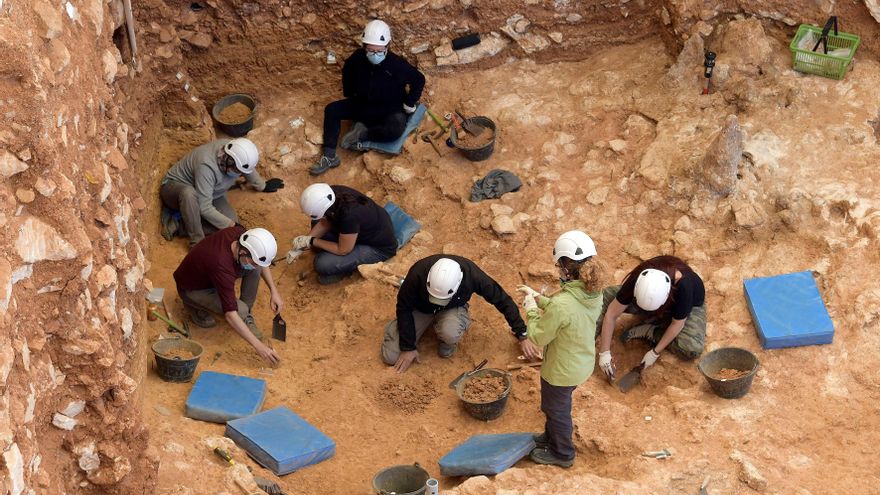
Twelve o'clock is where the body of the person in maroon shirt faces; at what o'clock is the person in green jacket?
The person in green jacket is roughly at 12 o'clock from the person in maroon shirt.

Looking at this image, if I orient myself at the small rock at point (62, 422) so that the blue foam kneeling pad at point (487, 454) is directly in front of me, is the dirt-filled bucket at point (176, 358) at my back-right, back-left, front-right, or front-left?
front-left

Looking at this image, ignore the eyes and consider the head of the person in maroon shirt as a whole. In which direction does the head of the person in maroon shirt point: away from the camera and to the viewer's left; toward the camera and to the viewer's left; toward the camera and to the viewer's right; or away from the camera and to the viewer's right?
toward the camera and to the viewer's right

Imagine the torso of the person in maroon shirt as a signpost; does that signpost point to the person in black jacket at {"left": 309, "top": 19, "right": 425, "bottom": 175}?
no

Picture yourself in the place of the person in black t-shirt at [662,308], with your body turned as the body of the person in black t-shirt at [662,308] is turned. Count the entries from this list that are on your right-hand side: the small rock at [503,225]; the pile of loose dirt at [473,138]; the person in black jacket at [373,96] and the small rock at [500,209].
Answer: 4

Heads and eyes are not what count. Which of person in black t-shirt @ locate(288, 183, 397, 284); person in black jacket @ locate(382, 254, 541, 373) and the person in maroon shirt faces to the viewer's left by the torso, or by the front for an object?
the person in black t-shirt

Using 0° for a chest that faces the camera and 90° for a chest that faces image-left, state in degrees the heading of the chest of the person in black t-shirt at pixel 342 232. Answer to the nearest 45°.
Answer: approximately 90°

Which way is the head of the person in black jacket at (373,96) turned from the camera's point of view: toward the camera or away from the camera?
toward the camera

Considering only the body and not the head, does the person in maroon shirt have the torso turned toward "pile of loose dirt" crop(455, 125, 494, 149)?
no

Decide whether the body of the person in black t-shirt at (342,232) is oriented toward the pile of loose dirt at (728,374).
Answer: no

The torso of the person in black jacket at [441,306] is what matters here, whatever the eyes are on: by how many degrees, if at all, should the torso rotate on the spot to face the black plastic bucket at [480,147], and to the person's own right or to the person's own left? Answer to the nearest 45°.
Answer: approximately 180°

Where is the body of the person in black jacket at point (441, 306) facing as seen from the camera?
toward the camera

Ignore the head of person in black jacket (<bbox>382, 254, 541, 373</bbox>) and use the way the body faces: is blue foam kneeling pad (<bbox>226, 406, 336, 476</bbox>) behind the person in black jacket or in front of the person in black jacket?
in front

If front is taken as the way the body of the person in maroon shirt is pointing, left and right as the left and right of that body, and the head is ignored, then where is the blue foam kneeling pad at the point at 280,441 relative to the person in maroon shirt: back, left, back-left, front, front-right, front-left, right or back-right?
front-right

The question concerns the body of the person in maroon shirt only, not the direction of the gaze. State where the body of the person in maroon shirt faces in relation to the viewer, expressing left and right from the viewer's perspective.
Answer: facing the viewer and to the right of the viewer

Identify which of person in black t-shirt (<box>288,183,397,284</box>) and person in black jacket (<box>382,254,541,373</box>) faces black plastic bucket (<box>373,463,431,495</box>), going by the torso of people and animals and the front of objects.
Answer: the person in black jacket

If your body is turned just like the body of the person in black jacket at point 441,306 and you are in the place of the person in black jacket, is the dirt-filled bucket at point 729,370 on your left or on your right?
on your left

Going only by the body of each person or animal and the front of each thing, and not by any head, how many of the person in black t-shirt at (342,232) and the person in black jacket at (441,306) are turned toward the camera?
1

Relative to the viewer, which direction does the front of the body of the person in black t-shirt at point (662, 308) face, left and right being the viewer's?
facing the viewer and to the left of the viewer
